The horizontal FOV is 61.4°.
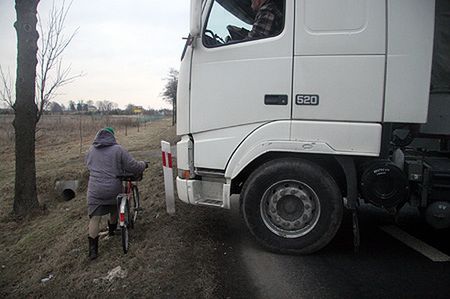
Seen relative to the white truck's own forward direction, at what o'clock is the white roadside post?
The white roadside post is roughly at 1 o'clock from the white truck.

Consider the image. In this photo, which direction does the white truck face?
to the viewer's left

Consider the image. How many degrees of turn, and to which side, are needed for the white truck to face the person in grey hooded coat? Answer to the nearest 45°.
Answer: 0° — it already faces them
